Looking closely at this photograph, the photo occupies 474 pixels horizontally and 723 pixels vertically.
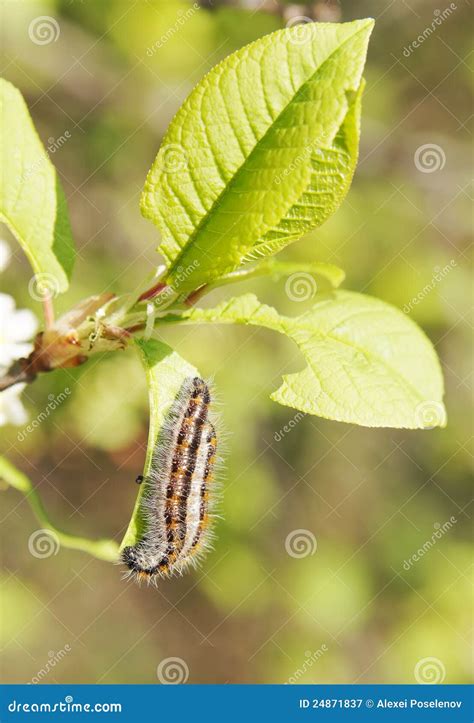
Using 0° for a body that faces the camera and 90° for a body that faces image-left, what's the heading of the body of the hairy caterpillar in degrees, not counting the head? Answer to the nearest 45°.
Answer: approximately 90°
